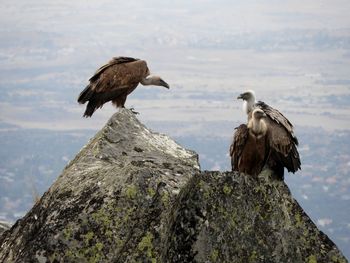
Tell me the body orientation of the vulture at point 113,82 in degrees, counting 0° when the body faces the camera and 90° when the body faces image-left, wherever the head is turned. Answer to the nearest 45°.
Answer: approximately 270°
